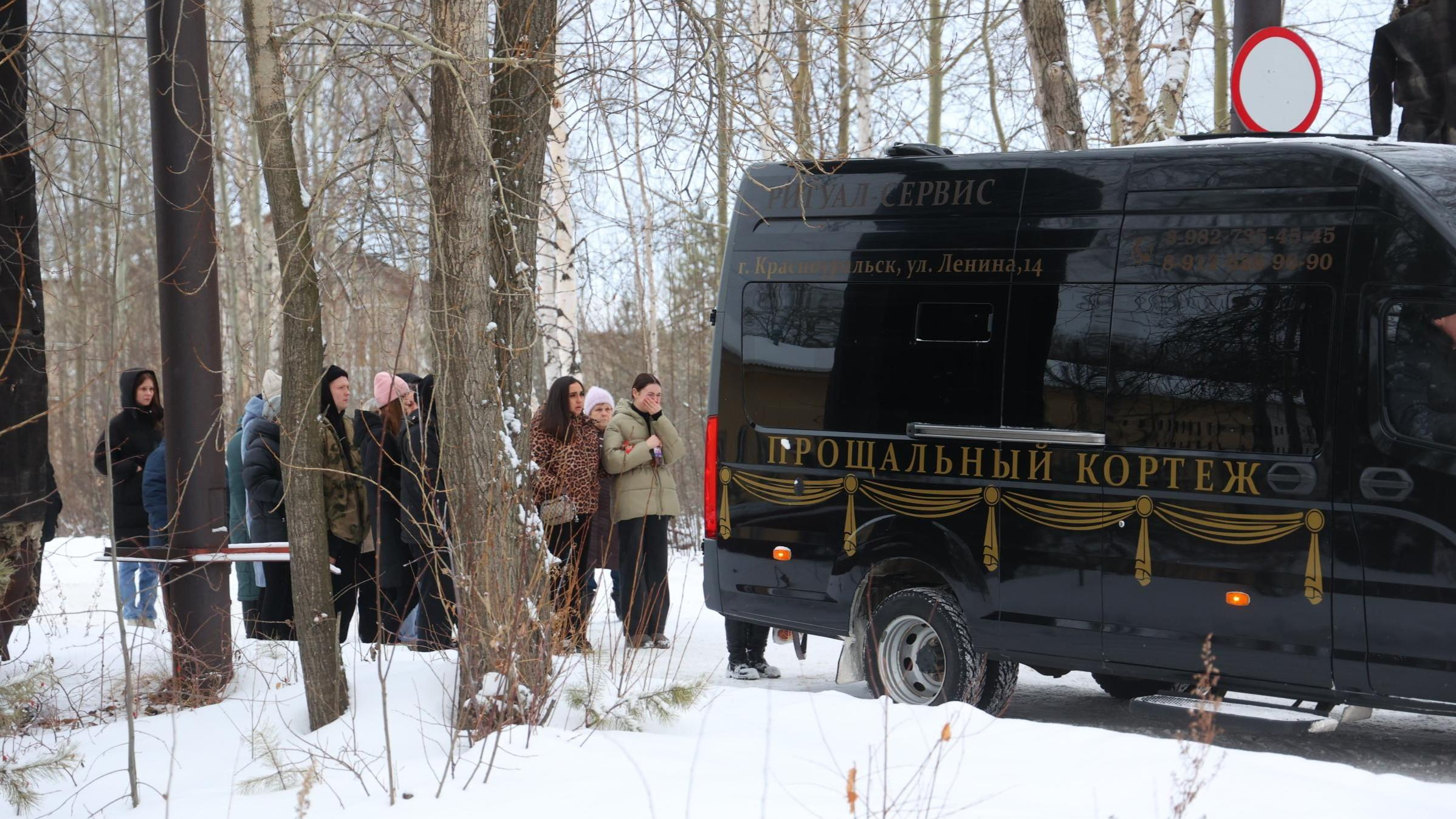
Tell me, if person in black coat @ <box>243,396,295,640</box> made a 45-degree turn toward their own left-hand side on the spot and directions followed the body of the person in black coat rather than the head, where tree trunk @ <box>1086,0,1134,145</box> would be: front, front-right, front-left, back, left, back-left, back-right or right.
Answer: front-right

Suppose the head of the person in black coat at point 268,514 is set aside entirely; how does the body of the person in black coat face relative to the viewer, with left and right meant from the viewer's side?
facing to the right of the viewer

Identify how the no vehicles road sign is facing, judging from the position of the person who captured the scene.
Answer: facing the viewer and to the right of the viewer

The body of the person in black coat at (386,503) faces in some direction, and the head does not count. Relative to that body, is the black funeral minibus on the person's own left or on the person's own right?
on the person's own right

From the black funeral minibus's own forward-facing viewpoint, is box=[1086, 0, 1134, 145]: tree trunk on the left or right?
on its left

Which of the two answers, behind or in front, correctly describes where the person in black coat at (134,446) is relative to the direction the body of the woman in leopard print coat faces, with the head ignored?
behind

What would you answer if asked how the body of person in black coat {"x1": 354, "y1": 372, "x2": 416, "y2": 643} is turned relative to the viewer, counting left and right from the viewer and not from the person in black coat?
facing to the right of the viewer

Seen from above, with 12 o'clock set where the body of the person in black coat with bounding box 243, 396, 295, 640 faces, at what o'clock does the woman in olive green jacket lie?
The woman in olive green jacket is roughly at 1 o'clock from the person in black coat.

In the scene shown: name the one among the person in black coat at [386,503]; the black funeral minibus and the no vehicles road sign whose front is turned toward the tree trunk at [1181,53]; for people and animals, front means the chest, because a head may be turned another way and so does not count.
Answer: the person in black coat

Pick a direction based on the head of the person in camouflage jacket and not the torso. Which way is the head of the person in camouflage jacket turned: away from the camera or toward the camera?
toward the camera

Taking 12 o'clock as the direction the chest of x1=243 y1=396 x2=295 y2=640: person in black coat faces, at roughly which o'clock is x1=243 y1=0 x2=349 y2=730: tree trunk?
The tree trunk is roughly at 3 o'clock from the person in black coat.

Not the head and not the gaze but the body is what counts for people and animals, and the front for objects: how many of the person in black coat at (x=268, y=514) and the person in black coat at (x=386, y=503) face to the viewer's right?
2
